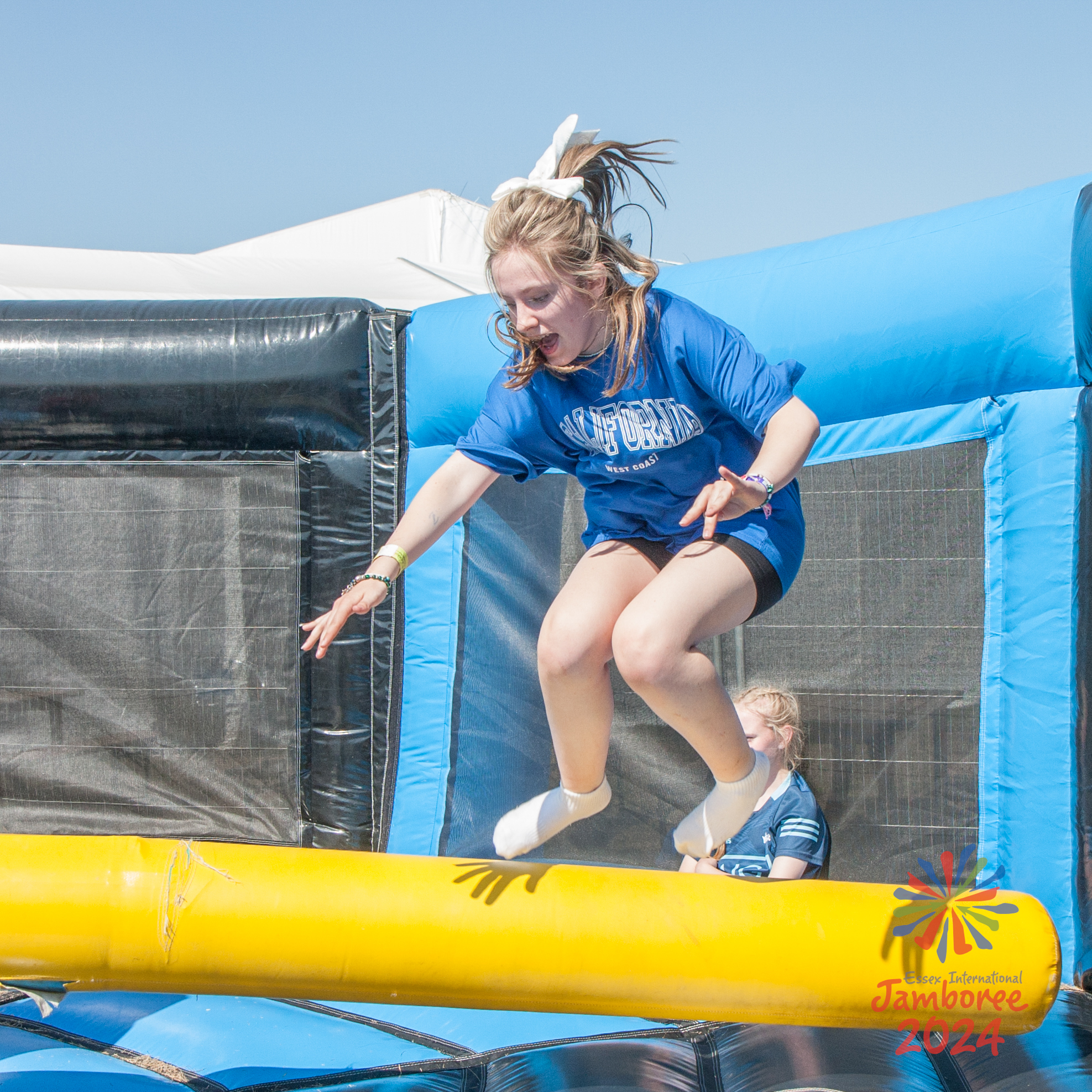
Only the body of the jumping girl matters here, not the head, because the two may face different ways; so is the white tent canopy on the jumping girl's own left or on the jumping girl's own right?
on the jumping girl's own right

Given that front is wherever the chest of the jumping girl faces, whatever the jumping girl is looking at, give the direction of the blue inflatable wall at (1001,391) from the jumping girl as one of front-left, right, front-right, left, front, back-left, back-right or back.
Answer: back

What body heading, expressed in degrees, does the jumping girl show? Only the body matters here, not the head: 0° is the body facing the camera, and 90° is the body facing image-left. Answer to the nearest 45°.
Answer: approximately 45°
